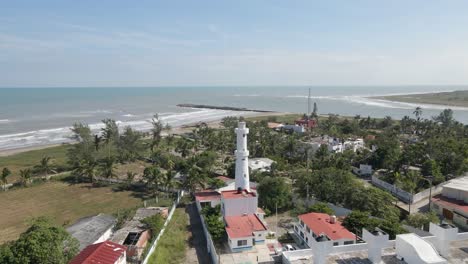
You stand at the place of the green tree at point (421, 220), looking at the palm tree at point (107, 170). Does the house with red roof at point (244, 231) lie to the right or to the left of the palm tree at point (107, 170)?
left

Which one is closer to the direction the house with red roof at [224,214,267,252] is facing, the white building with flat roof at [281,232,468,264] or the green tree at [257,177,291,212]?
the white building with flat roof

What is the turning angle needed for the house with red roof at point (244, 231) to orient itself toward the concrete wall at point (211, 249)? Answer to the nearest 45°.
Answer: approximately 90° to its right

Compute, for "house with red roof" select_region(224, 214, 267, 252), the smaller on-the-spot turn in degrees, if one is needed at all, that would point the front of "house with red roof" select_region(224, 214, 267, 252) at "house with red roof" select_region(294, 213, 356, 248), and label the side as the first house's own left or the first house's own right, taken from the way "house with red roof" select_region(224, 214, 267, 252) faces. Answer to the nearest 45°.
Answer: approximately 90° to the first house's own left

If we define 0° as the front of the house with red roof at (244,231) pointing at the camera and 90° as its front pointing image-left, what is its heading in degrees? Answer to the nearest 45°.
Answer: approximately 0°

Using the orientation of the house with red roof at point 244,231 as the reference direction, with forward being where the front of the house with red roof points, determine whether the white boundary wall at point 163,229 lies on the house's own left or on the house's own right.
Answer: on the house's own right

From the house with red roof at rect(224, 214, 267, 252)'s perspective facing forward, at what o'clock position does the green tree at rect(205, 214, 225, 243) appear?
The green tree is roughly at 3 o'clock from the house with red roof.

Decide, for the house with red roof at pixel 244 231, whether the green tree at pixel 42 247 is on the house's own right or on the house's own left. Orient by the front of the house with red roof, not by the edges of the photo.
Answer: on the house's own right

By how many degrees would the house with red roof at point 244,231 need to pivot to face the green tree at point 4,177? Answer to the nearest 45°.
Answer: approximately 135° to its right

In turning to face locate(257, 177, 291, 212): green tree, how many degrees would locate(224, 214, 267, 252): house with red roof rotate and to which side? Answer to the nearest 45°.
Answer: approximately 180°

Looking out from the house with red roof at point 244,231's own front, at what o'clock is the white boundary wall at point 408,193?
The white boundary wall is roughly at 8 o'clock from the house with red roof.
